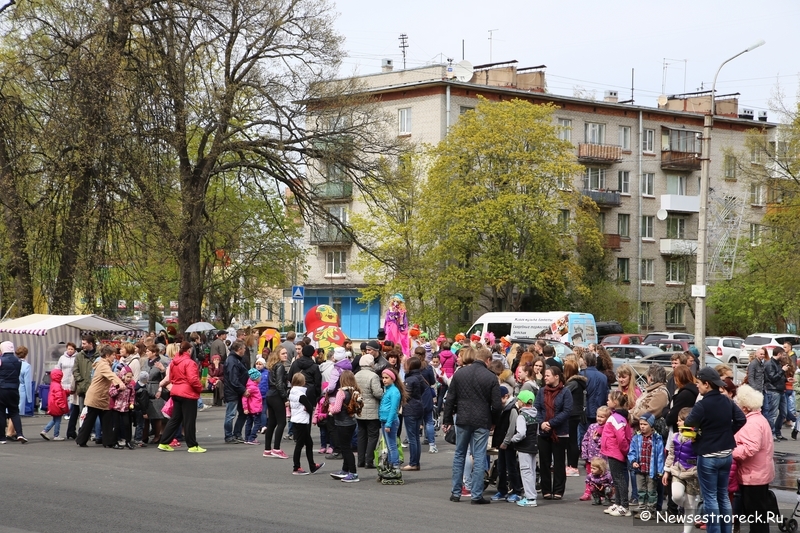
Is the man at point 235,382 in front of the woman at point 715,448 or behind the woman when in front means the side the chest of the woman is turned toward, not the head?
in front

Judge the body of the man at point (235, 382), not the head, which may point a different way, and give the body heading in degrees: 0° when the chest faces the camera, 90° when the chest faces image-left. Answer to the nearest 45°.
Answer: approximately 270°

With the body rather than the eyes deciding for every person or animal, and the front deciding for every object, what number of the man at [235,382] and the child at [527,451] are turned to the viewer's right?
1

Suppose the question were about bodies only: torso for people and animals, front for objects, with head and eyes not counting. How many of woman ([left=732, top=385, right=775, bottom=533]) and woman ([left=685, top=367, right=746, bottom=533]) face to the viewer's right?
0

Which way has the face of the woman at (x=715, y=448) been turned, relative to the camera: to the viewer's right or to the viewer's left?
to the viewer's left

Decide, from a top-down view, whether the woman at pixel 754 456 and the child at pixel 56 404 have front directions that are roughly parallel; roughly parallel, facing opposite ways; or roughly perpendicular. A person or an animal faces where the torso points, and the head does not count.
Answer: roughly perpendicular

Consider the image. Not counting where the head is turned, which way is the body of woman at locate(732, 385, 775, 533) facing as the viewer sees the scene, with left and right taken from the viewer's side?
facing away from the viewer and to the left of the viewer
